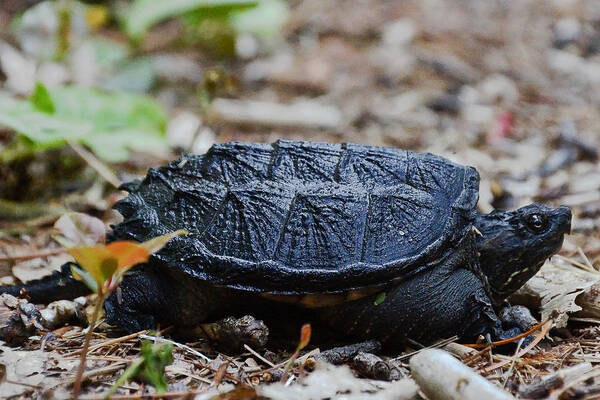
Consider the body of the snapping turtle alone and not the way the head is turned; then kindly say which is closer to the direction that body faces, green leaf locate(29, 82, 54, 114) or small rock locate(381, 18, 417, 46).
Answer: the small rock

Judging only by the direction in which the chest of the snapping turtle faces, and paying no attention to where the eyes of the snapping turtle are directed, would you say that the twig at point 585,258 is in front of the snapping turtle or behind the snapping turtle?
in front

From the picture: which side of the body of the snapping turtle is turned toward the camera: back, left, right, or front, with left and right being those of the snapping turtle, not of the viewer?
right

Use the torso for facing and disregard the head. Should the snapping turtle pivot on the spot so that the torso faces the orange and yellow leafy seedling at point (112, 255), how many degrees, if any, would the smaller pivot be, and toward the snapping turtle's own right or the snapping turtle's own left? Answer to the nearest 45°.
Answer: approximately 135° to the snapping turtle's own right

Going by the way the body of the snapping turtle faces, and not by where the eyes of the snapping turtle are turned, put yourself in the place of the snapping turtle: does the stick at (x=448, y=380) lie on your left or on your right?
on your right

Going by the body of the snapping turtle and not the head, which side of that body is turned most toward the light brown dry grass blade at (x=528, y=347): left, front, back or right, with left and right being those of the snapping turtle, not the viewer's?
front

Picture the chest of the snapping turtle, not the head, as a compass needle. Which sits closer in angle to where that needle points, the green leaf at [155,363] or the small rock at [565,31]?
the small rock

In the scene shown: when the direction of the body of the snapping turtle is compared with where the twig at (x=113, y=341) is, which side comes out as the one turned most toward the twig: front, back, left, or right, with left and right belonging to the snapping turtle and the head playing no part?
back

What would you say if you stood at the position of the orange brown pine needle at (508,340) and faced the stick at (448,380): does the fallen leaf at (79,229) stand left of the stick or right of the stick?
right

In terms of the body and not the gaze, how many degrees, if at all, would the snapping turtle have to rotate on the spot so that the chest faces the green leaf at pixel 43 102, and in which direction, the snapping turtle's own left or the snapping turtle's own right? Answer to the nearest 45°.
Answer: approximately 135° to the snapping turtle's own left

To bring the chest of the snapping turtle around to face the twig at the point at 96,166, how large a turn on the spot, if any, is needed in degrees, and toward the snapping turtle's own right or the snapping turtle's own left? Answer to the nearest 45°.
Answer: approximately 135° to the snapping turtle's own left
